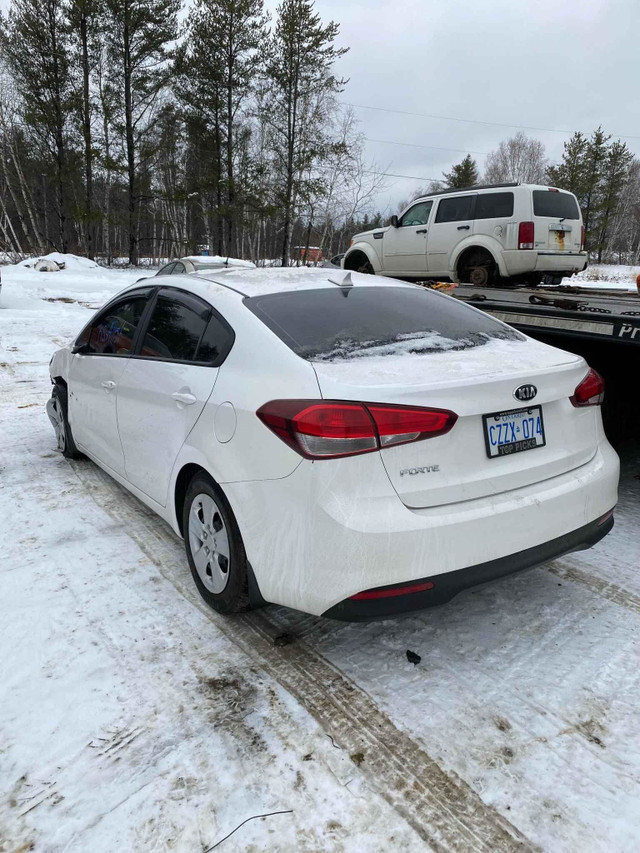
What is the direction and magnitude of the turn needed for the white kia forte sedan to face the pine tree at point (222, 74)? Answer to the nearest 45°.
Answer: approximately 45° to its right

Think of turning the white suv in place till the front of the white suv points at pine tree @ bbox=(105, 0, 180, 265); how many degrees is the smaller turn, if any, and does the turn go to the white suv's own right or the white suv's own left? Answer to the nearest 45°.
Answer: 0° — it already faces it

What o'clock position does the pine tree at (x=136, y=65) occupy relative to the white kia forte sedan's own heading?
The pine tree is roughly at 1 o'clock from the white kia forte sedan.

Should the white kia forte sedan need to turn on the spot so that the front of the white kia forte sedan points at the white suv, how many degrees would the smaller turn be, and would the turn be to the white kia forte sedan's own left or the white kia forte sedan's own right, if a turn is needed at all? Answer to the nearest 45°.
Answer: approximately 45° to the white kia forte sedan's own right

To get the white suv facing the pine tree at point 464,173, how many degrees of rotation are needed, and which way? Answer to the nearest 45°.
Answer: approximately 45° to its right

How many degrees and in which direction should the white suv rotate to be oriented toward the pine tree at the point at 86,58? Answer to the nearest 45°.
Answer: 0° — it already faces it

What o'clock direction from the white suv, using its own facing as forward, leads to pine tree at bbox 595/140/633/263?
The pine tree is roughly at 2 o'clock from the white suv.

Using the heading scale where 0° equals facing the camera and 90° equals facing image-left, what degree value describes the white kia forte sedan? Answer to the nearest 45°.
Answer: approximately 135°

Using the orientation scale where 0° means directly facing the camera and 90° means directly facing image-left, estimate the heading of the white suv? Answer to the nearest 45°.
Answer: approximately 135°
